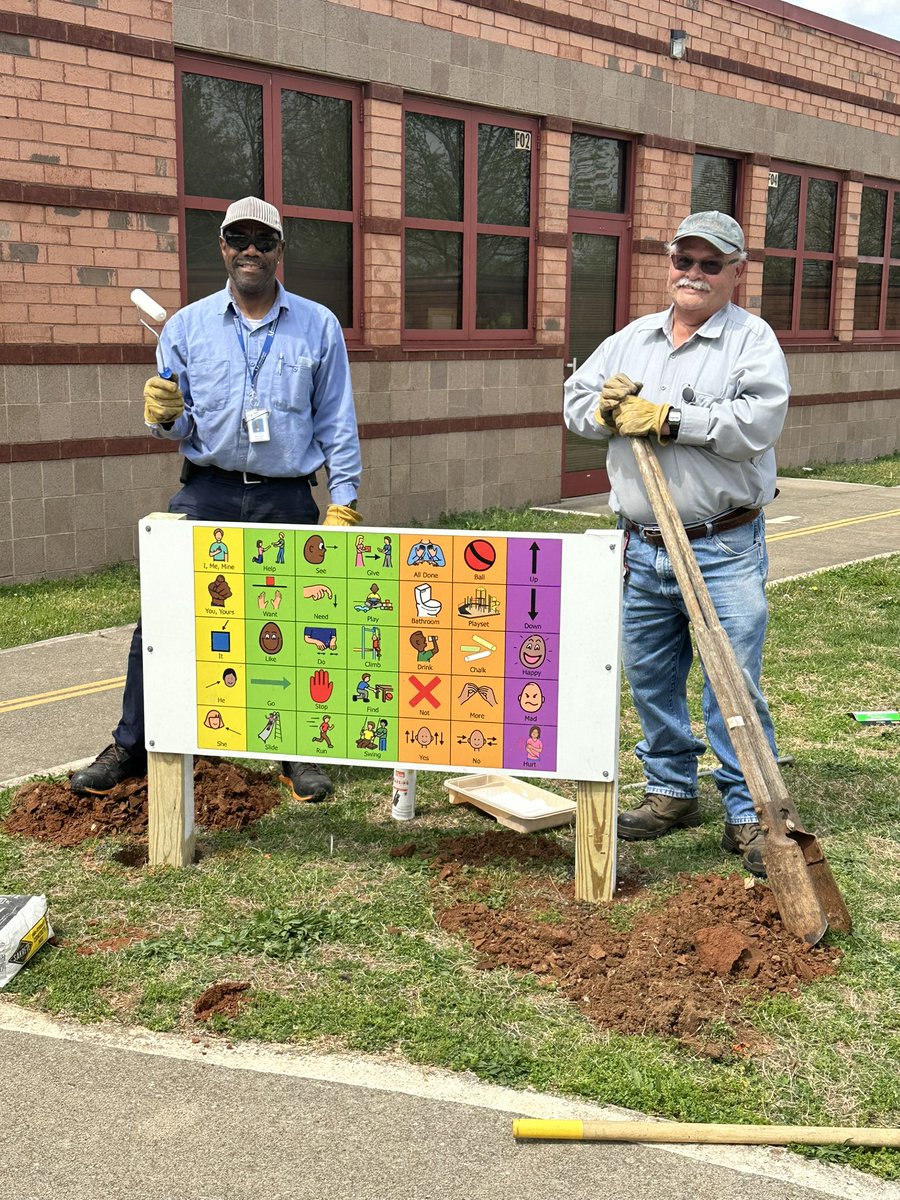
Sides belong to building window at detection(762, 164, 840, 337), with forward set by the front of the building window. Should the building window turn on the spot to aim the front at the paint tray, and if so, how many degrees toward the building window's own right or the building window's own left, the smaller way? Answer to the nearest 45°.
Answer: approximately 45° to the building window's own right

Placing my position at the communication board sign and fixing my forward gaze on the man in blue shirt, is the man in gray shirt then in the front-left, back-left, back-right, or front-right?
back-right

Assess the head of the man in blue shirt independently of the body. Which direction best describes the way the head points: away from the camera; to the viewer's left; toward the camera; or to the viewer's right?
toward the camera

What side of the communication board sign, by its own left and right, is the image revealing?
front

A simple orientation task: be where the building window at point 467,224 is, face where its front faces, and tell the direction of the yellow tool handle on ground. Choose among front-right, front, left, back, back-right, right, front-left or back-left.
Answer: front-right

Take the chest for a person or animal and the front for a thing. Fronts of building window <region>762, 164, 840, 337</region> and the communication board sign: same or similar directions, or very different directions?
same or similar directions

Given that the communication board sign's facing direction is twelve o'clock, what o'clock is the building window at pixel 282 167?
The building window is roughly at 6 o'clock from the communication board sign.

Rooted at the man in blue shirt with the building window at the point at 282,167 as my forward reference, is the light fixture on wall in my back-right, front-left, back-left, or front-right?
front-right

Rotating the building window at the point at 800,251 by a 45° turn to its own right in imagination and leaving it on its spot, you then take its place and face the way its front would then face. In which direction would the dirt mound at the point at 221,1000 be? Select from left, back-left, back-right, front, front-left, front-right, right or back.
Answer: front

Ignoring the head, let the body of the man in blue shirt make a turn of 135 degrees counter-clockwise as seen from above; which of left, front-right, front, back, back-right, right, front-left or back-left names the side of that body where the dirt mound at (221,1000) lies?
back-right

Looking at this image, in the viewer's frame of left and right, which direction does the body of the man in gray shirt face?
facing the viewer and to the left of the viewer

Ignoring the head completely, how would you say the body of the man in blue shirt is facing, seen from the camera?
toward the camera

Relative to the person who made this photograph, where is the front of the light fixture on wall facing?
facing the viewer and to the right of the viewer

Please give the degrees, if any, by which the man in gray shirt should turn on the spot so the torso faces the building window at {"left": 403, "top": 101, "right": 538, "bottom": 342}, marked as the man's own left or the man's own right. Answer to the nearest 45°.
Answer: approximately 135° to the man's own right

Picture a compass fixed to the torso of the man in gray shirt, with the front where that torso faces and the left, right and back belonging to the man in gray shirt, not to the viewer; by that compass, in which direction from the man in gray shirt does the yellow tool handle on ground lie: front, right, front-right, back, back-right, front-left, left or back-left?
front-left
